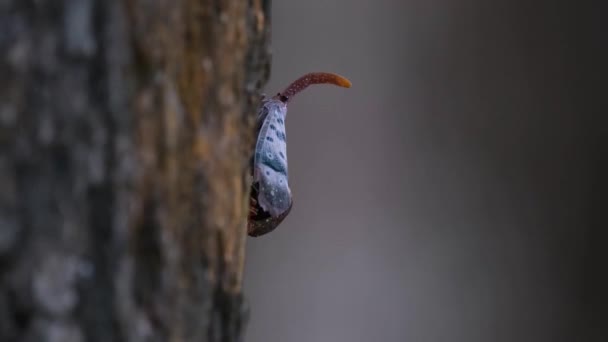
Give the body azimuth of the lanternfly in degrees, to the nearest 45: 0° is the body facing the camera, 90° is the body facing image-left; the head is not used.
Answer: approximately 270°
